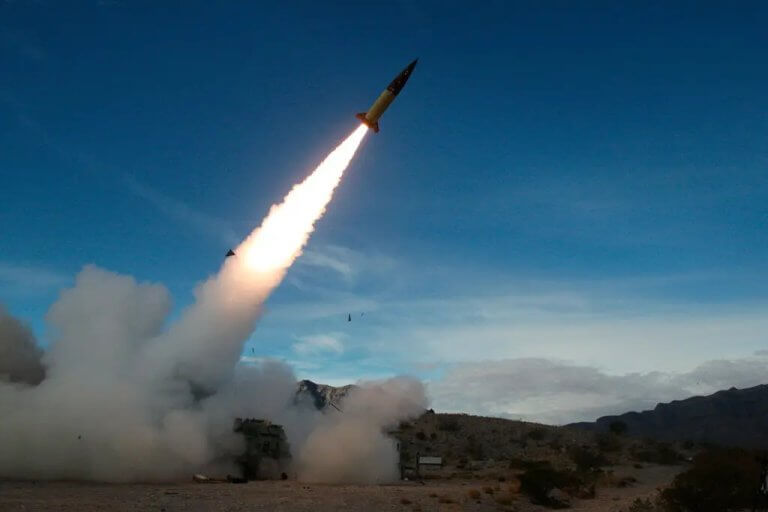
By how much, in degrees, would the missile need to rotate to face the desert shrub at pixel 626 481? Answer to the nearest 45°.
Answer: approximately 45° to its left

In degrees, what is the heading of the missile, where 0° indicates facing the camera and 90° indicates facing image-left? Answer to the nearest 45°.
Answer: approximately 270°

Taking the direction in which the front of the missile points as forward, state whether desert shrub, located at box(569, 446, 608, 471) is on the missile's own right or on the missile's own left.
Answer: on the missile's own left
